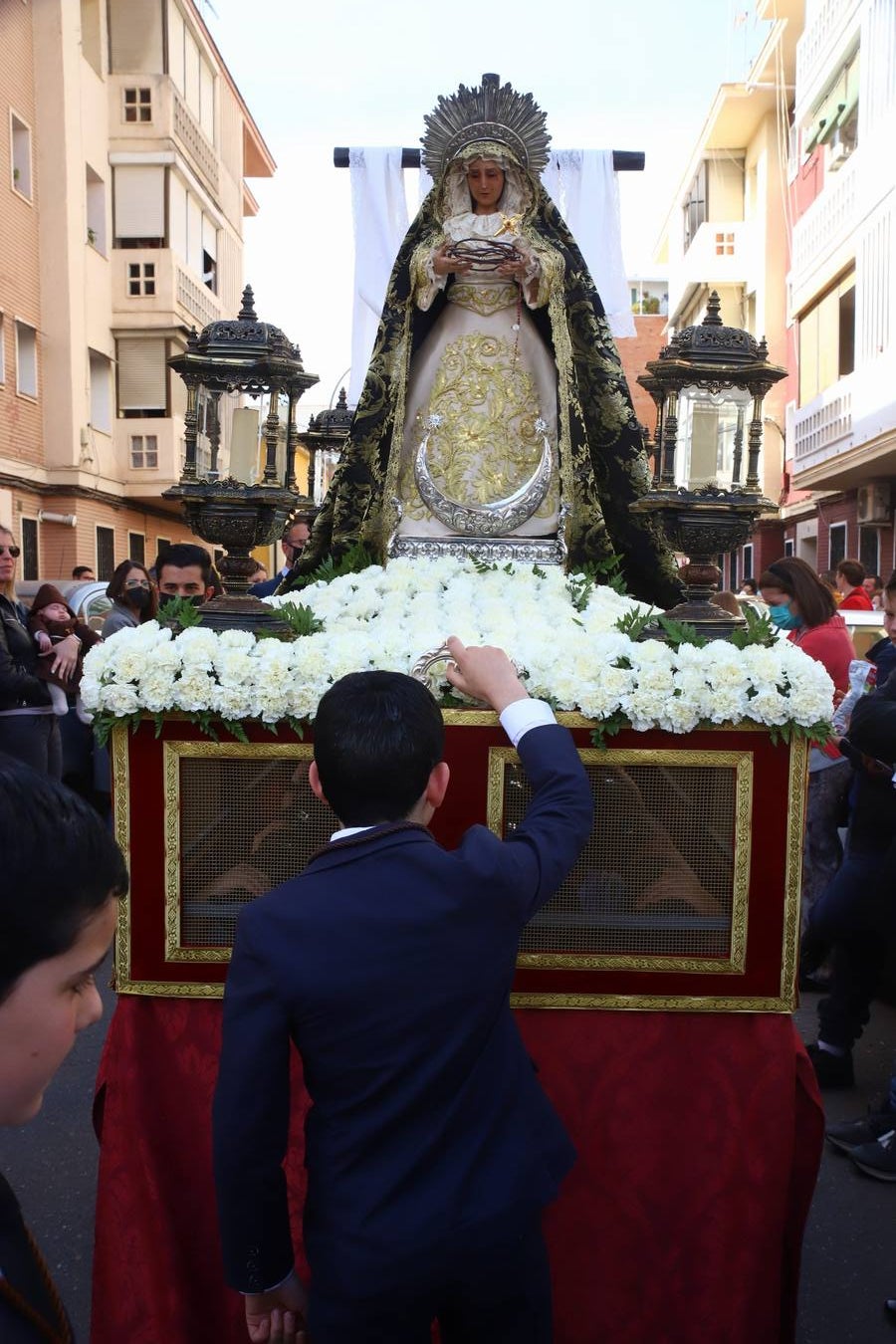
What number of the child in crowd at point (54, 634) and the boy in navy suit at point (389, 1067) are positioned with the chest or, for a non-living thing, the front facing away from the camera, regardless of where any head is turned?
1

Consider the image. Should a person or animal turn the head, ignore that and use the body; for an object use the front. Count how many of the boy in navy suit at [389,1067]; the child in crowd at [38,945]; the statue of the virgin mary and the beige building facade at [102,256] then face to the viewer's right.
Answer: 2

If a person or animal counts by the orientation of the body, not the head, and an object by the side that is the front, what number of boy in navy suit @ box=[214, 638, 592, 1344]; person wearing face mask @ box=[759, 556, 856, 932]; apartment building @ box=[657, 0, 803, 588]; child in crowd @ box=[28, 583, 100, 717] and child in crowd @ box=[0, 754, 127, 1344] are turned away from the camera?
1

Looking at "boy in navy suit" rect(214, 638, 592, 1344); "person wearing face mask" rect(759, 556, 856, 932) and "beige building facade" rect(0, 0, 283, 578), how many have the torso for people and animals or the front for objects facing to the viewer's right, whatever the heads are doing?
1

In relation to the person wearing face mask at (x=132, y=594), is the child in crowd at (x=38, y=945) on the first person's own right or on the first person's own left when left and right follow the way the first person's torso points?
on the first person's own right

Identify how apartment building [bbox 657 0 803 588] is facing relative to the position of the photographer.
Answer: facing to the left of the viewer

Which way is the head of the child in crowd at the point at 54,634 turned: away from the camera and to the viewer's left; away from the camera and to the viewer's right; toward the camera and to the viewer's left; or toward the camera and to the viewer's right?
toward the camera and to the viewer's right

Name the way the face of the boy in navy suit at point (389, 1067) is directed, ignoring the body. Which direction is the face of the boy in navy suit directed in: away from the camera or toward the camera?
away from the camera

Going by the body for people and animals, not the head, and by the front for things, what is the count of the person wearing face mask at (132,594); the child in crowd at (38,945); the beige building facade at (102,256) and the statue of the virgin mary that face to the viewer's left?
0

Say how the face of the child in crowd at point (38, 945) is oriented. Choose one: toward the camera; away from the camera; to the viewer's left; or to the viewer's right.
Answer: to the viewer's right

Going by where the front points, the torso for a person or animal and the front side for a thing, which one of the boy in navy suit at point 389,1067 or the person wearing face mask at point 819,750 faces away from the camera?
the boy in navy suit

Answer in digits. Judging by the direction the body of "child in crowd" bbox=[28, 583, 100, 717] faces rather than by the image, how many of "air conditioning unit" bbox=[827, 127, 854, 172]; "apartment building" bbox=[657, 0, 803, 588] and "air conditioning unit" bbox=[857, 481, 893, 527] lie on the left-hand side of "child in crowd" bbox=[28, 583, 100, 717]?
3

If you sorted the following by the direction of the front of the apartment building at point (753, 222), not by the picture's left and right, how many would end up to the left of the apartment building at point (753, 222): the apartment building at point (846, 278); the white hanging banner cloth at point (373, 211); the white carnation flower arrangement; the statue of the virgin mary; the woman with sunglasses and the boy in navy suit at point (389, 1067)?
6

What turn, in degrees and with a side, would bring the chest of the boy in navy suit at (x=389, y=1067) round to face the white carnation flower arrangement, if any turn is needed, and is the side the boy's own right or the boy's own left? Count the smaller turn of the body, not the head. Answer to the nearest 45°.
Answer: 0° — they already face it

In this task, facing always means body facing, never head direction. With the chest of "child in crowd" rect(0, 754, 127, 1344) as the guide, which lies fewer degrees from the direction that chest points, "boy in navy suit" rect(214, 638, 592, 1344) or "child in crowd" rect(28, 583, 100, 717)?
the boy in navy suit

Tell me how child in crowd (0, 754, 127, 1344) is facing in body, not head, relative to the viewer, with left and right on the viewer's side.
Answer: facing to the right of the viewer

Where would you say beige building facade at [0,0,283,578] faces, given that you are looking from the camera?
facing to the right of the viewer
